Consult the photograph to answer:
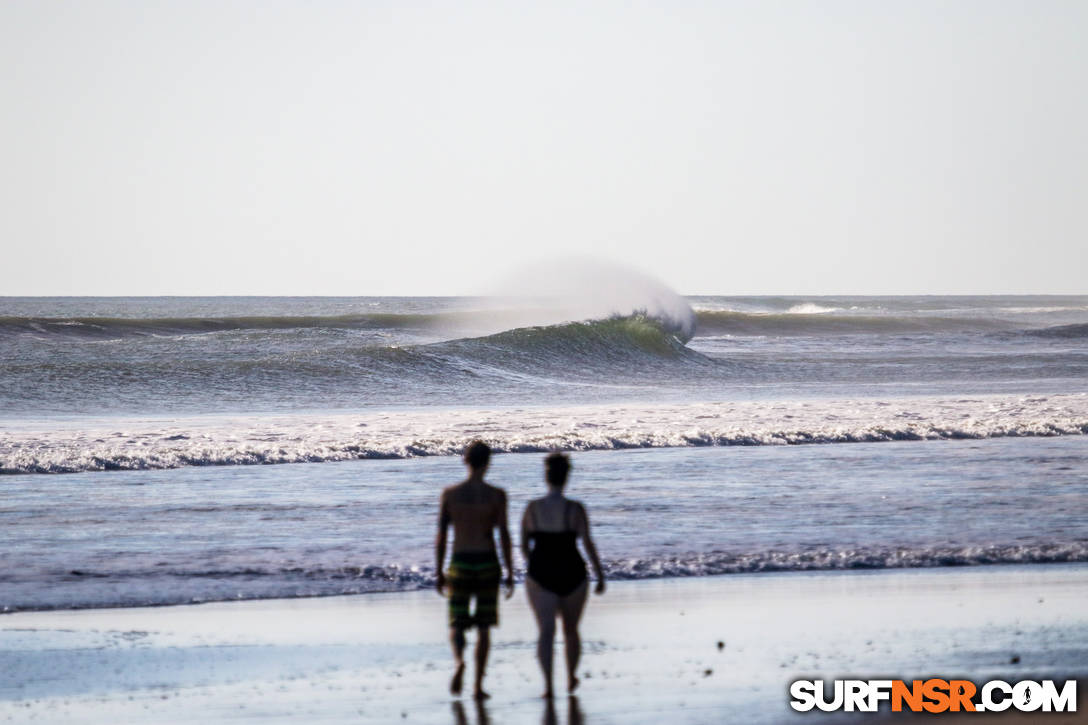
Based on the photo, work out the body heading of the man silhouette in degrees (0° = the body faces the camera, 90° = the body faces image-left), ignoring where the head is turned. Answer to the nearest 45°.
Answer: approximately 180°

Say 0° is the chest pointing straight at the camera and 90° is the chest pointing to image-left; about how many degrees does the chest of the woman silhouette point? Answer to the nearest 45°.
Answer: approximately 180°

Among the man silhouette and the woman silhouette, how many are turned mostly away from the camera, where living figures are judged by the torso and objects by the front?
2
